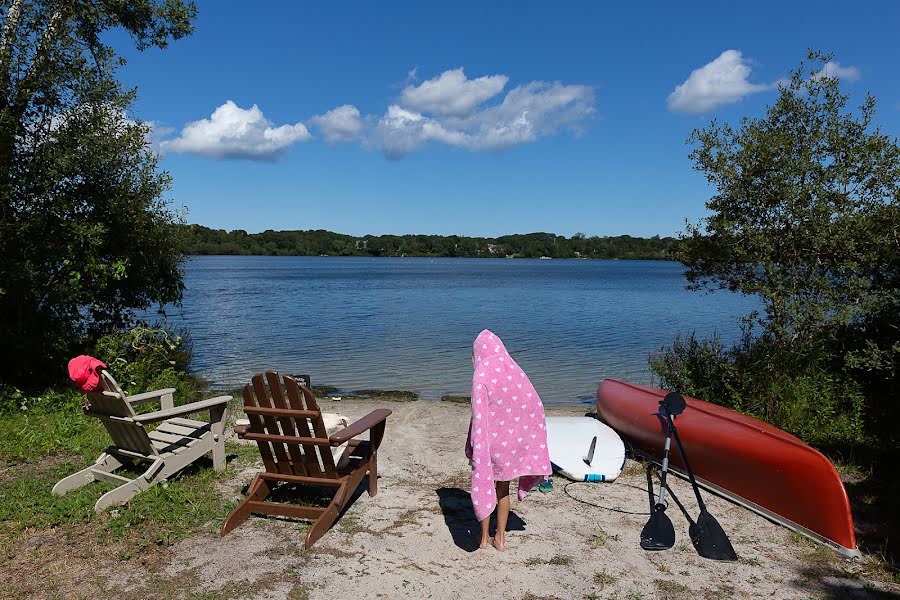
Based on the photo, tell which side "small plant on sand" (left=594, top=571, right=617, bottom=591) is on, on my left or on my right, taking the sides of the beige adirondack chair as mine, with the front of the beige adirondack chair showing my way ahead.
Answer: on my right

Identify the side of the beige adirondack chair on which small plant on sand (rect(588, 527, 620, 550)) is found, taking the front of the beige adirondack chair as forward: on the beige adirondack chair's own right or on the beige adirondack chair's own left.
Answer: on the beige adirondack chair's own right

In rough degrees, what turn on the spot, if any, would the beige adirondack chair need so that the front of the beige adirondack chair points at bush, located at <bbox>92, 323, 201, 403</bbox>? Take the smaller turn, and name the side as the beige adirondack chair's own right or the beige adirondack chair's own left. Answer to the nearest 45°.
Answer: approximately 45° to the beige adirondack chair's own left

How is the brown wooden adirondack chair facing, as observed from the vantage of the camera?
facing away from the viewer and to the right of the viewer

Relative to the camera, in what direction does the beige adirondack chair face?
facing away from the viewer and to the right of the viewer

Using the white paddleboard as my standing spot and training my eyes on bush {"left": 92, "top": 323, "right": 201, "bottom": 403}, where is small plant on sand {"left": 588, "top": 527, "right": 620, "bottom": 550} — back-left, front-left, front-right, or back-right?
back-left

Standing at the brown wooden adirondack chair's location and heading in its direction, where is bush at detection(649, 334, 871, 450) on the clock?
The bush is roughly at 1 o'clock from the brown wooden adirondack chair.

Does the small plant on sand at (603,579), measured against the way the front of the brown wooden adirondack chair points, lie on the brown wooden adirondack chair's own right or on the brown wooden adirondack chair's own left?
on the brown wooden adirondack chair's own right
